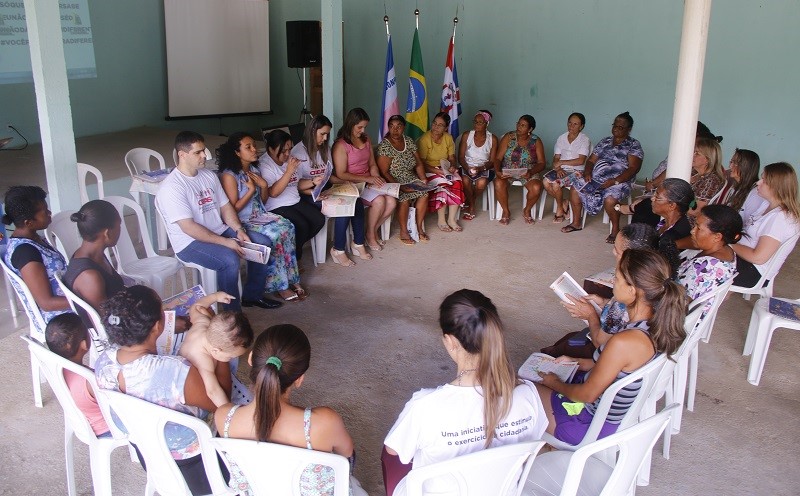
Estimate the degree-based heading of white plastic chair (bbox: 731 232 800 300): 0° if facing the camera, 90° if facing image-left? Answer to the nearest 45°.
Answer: approximately 90°

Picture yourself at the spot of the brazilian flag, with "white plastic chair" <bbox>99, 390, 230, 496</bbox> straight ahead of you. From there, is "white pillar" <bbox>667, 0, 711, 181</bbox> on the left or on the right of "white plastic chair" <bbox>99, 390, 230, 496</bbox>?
left

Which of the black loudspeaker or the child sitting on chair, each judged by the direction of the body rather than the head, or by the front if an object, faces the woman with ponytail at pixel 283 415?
the black loudspeaker

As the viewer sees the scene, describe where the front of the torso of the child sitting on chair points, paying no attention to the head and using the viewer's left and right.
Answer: facing away from the viewer and to the right of the viewer

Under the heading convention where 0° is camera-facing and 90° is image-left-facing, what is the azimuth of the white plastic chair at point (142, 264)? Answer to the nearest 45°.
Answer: approximately 315°

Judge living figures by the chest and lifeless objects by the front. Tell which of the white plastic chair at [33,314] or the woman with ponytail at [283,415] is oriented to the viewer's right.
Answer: the white plastic chair

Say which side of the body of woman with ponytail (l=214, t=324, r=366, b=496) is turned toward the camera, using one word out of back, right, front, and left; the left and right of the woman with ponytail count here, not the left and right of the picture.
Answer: back

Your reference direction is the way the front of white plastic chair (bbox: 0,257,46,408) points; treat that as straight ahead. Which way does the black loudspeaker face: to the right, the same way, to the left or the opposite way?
to the right

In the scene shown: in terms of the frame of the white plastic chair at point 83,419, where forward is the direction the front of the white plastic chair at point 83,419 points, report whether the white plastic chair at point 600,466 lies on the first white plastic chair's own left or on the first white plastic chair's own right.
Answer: on the first white plastic chair's own right

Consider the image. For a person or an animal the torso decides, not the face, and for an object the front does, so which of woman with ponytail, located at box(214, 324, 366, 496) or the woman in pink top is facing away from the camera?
the woman with ponytail

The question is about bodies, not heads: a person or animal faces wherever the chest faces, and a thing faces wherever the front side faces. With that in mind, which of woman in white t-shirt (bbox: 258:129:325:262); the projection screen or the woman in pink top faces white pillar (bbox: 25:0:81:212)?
the projection screen

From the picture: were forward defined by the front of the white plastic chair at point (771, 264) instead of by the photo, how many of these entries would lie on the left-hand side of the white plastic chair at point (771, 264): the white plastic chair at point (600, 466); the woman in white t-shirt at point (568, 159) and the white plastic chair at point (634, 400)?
2

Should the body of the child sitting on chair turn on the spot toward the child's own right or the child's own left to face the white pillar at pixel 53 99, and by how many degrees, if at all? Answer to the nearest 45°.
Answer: approximately 45° to the child's own left
